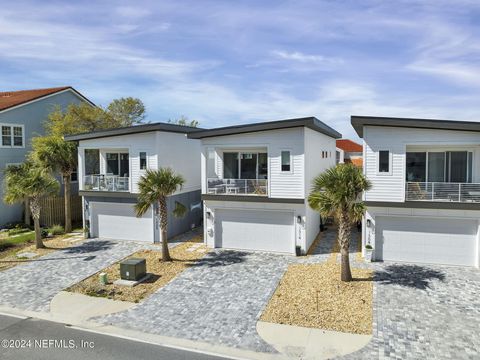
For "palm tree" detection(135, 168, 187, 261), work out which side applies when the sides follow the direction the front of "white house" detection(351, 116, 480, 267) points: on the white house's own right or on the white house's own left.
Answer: on the white house's own right

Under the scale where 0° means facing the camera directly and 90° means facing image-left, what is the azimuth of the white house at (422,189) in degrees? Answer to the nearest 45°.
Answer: approximately 0°

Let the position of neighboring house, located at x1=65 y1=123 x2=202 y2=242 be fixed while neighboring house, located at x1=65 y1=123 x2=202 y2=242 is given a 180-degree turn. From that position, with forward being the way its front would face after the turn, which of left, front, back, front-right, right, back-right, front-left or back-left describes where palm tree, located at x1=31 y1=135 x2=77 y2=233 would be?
left

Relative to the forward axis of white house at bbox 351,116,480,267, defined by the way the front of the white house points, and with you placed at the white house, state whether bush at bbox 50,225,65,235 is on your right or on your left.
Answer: on your right

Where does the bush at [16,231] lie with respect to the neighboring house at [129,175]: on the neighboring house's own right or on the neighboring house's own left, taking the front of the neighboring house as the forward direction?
on the neighboring house's own right

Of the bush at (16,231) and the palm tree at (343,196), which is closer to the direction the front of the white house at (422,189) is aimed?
the palm tree

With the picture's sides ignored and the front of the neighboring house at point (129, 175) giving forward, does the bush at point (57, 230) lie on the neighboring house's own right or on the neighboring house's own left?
on the neighboring house's own right

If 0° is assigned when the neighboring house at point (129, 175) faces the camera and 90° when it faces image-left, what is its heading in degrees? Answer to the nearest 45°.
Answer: approximately 45°

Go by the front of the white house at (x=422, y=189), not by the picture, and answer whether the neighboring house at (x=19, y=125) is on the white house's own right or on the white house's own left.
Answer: on the white house's own right

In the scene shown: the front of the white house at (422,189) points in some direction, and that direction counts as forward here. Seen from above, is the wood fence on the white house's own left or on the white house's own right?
on the white house's own right

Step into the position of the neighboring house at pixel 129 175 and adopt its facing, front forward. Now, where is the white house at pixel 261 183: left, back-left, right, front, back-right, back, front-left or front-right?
left

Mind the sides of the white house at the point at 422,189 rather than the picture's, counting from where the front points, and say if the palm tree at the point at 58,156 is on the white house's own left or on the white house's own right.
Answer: on the white house's own right

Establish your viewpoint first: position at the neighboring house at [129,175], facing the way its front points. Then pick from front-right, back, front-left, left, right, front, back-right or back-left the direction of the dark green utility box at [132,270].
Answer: front-left
